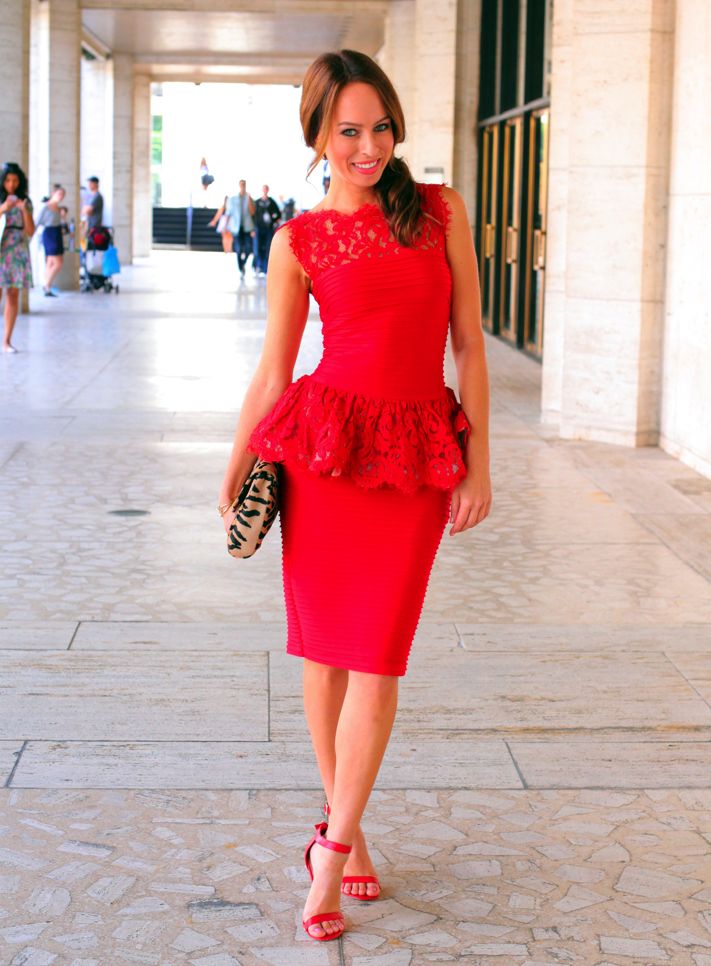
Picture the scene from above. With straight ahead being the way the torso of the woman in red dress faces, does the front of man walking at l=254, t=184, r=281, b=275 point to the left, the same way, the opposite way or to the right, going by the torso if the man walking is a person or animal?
the same way

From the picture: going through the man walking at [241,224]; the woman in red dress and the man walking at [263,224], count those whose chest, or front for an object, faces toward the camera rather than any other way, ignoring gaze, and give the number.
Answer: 3

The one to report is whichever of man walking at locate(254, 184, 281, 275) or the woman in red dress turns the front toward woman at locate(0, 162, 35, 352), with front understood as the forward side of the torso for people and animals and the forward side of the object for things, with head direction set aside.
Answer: the man walking

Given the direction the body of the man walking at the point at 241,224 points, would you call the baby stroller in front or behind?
in front

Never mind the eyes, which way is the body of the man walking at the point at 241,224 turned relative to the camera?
toward the camera

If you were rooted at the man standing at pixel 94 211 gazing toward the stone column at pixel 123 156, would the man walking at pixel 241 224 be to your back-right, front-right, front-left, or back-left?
front-right

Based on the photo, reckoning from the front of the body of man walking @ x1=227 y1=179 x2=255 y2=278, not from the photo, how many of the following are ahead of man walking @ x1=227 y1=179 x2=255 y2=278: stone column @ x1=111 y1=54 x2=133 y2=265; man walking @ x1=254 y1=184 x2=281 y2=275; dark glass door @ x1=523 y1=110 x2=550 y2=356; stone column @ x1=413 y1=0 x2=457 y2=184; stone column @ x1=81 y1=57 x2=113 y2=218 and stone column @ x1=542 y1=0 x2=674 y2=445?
3

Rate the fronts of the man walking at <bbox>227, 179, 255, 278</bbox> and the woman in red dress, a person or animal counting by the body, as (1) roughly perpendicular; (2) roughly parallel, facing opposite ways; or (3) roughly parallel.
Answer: roughly parallel

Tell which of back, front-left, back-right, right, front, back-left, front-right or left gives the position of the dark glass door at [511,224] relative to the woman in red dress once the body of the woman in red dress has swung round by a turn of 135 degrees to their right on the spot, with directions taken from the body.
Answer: front-right

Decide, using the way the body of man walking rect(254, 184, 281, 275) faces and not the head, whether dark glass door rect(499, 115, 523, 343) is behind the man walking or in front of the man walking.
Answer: in front

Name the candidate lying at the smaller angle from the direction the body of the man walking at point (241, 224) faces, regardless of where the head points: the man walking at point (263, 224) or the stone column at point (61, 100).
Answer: the stone column

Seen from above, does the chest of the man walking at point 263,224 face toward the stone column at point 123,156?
no
